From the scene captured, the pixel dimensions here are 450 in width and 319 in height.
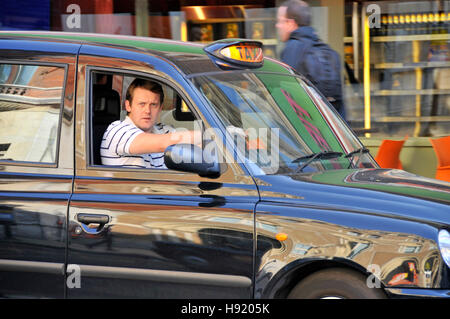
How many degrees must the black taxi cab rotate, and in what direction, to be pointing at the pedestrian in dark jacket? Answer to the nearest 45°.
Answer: approximately 135° to its left

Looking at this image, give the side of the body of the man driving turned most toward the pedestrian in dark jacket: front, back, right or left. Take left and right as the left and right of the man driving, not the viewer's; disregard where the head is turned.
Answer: left

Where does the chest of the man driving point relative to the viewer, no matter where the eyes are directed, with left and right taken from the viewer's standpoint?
facing the viewer and to the right of the viewer

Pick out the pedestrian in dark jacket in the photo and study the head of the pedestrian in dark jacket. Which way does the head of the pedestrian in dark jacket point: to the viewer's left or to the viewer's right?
to the viewer's left

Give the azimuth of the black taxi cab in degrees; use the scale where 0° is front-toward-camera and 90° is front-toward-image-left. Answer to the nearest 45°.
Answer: approximately 315°
